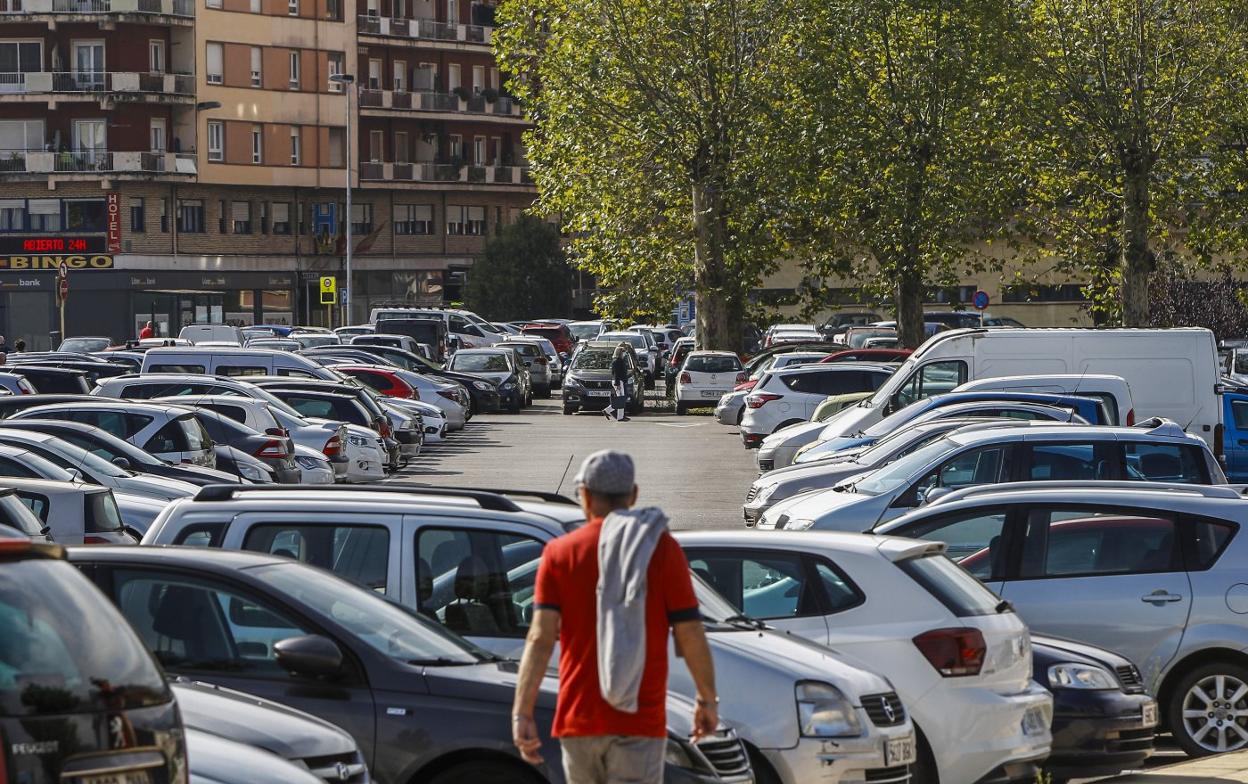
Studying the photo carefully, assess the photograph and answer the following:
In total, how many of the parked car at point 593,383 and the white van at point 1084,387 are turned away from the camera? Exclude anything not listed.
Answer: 0

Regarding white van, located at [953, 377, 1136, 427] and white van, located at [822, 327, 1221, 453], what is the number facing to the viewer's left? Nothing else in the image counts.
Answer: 2

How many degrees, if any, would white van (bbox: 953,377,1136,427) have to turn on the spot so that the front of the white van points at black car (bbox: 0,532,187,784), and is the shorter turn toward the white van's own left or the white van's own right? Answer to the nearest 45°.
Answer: approximately 90° to the white van's own left

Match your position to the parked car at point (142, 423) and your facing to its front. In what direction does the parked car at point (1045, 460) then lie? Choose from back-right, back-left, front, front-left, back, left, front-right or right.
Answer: back

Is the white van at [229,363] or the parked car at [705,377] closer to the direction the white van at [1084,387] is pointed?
the white van

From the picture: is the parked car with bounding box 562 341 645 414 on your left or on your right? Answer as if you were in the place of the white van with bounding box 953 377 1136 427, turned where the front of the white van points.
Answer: on your right

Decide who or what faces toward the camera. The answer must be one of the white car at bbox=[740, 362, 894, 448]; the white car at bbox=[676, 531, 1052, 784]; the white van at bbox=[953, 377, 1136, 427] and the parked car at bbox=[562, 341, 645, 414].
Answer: the parked car

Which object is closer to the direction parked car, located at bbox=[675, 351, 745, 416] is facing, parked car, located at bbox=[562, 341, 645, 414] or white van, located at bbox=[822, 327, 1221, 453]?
the parked car

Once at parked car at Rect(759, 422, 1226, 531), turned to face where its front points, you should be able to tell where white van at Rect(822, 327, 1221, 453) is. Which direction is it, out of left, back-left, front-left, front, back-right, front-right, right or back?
back-right

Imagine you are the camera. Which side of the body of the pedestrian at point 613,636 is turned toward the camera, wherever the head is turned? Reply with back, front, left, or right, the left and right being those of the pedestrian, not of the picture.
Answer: back

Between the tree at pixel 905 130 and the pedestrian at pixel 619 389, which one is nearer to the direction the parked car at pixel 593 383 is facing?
the pedestrian

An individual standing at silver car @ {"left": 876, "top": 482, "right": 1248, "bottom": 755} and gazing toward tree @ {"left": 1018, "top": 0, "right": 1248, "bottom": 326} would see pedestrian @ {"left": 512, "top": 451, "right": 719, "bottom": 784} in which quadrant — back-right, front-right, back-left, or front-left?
back-left

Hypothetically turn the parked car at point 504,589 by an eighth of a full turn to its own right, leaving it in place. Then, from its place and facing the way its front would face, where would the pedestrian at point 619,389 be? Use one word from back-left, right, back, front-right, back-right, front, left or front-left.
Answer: back

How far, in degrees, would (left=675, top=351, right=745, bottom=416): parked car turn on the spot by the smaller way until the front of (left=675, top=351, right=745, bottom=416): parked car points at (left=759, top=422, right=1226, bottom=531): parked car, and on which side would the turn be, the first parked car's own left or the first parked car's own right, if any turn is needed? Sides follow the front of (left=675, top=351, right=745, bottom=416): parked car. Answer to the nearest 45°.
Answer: approximately 180°

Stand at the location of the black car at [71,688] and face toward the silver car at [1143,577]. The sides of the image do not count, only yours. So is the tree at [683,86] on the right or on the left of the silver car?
left
